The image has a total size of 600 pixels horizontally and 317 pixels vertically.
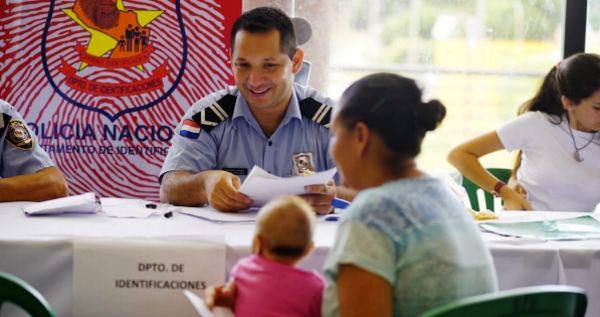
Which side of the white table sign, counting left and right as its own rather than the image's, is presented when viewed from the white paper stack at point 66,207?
back

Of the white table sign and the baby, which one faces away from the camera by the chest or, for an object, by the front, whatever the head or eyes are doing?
the baby

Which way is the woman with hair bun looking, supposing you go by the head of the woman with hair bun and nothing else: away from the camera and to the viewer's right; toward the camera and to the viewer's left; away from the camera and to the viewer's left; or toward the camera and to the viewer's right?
away from the camera and to the viewer's left

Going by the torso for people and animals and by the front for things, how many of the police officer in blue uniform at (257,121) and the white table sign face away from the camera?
0

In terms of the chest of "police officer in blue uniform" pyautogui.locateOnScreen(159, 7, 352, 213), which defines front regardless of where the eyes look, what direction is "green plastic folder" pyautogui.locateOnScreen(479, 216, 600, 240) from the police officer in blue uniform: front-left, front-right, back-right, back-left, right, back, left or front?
front-left

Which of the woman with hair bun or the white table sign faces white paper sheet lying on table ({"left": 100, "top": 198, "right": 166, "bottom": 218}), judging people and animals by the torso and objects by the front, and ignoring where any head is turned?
the woman with hair bun

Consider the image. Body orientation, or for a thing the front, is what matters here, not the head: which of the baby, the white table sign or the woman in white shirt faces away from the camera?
the baby

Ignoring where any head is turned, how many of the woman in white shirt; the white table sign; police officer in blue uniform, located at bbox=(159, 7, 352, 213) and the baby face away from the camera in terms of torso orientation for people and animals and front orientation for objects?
1

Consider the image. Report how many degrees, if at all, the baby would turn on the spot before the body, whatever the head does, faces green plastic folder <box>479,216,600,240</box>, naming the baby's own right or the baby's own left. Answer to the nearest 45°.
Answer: approximately 45° to the baby's own right

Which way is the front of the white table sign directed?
toward the camera

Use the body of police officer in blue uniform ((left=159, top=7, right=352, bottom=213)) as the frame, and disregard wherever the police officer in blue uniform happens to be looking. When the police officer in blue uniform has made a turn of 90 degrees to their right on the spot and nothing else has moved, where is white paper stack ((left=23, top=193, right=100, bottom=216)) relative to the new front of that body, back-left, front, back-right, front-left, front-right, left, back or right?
front-left

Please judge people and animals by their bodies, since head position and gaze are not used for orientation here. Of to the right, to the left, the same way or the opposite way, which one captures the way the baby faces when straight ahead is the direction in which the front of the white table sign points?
the opposite way

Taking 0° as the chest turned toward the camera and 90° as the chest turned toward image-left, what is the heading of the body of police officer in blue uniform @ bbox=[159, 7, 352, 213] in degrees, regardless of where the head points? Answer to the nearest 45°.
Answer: approximately 0°

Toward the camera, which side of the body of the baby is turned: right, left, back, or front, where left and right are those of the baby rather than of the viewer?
back

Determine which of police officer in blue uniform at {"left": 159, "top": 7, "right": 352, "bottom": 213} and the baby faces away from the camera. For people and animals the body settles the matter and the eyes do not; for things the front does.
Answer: the baby

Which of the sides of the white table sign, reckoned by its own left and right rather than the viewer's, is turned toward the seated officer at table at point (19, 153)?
back

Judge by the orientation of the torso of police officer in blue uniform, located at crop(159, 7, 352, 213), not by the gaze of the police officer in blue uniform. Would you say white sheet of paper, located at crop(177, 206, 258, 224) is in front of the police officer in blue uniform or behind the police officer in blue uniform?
in front
